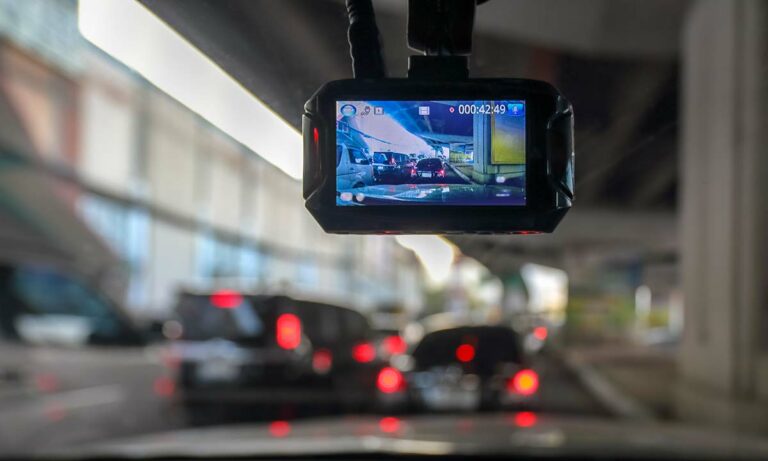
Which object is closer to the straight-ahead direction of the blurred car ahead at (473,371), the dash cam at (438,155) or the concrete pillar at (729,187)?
the concrete pillar

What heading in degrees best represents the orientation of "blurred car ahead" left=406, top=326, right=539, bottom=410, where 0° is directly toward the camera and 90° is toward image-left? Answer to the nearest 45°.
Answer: approximately 180°

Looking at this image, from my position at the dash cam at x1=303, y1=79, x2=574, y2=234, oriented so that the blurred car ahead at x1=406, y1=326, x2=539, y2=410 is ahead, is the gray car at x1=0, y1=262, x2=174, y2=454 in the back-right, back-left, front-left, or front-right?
front-left

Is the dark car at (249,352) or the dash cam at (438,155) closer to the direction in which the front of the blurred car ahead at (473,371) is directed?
the dark car

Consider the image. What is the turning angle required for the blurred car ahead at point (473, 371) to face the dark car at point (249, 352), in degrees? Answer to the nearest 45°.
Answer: approximately 45° to its left

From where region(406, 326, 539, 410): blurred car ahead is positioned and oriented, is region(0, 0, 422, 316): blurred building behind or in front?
in front

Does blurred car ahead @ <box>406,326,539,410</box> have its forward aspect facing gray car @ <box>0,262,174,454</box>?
no

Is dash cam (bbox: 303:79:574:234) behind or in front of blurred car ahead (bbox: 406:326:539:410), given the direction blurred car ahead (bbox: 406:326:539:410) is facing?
behind
